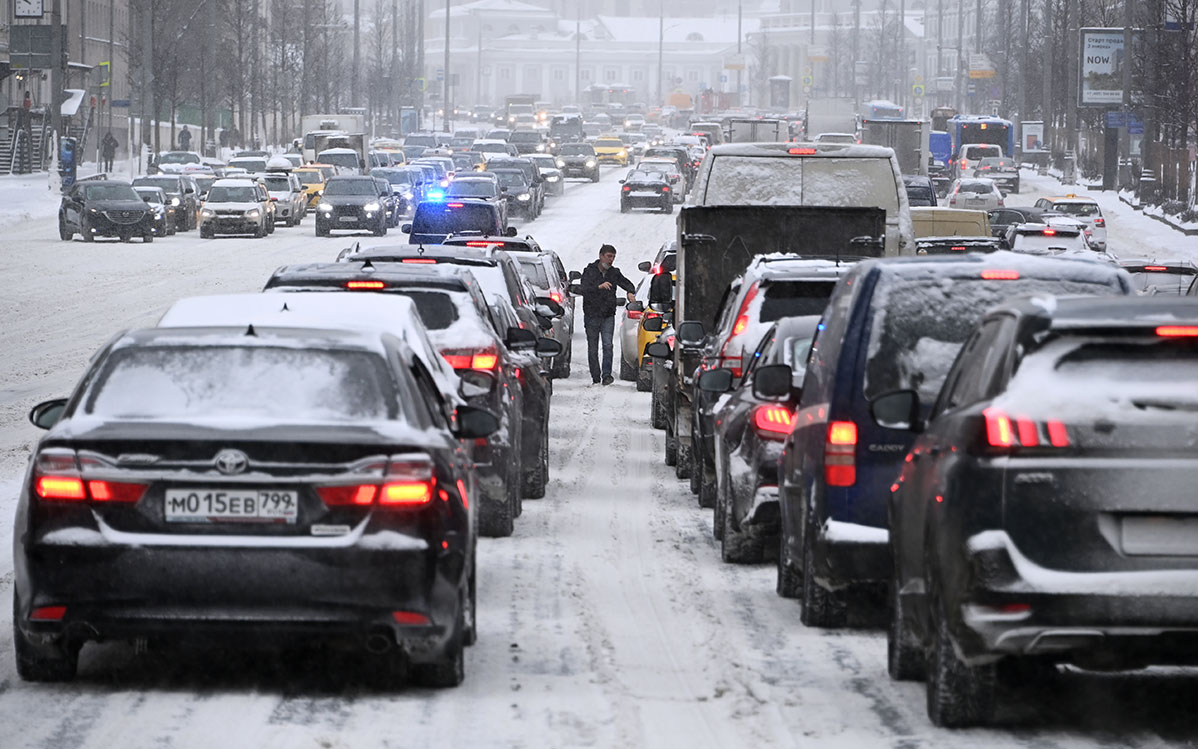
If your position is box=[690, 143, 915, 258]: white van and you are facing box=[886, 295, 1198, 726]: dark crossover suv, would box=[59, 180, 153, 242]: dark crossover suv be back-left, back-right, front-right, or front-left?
back-right

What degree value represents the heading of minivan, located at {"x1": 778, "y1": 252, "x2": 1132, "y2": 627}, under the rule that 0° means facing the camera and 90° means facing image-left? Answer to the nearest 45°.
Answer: approximately 180°

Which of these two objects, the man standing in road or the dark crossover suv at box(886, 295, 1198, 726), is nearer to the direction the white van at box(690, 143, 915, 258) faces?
the man standing in road

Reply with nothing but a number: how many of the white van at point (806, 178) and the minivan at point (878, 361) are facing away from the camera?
2

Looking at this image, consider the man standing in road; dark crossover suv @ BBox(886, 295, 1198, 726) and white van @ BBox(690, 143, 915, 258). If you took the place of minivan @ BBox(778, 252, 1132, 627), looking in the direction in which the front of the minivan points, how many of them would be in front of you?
2

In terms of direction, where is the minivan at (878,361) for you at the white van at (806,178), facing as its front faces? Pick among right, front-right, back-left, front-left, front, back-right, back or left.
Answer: back

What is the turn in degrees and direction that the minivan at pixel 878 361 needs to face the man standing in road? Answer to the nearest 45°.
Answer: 0° — it already faces them

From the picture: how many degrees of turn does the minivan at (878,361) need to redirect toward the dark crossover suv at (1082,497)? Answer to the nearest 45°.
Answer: approximately 180°

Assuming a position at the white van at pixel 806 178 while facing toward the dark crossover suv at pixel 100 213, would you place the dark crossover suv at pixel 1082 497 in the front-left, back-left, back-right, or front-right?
back-left

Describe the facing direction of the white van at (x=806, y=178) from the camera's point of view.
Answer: facing away from the viewer
